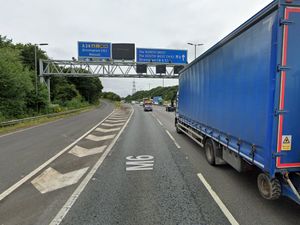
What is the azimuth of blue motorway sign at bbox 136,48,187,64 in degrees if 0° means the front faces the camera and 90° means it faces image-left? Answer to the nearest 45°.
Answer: approximately 0°

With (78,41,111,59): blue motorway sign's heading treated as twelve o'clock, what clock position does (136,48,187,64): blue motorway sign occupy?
(136,48,187,64): blue motorway sign is roughly at 9 o'clock from (78,41,111,59): blue motorway sign.

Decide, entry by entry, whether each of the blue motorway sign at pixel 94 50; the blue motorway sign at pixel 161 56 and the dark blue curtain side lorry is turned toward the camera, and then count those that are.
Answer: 2

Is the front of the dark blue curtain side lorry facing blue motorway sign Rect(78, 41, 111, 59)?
yes

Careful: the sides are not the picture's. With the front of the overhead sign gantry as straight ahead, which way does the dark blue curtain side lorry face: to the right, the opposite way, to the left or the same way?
the opposite way

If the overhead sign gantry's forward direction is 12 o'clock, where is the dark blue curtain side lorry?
The dark blue curtain side lorry is roughly at 12 o'clock from the overhead sign gantry.

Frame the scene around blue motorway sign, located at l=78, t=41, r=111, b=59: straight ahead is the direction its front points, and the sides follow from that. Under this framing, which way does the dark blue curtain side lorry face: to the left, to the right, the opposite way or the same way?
the opposite way

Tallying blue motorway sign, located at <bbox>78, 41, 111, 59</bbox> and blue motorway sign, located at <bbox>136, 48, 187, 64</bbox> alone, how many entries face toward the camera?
2

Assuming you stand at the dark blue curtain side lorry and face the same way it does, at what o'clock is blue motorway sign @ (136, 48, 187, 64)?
The blue motorway sign is roughly at 1 o'clock from the dark blue curtain side lorry.

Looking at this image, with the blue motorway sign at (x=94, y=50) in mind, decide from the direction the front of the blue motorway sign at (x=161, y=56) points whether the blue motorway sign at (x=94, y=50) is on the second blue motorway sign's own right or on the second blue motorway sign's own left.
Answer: on the second blue motorway sign's own right
